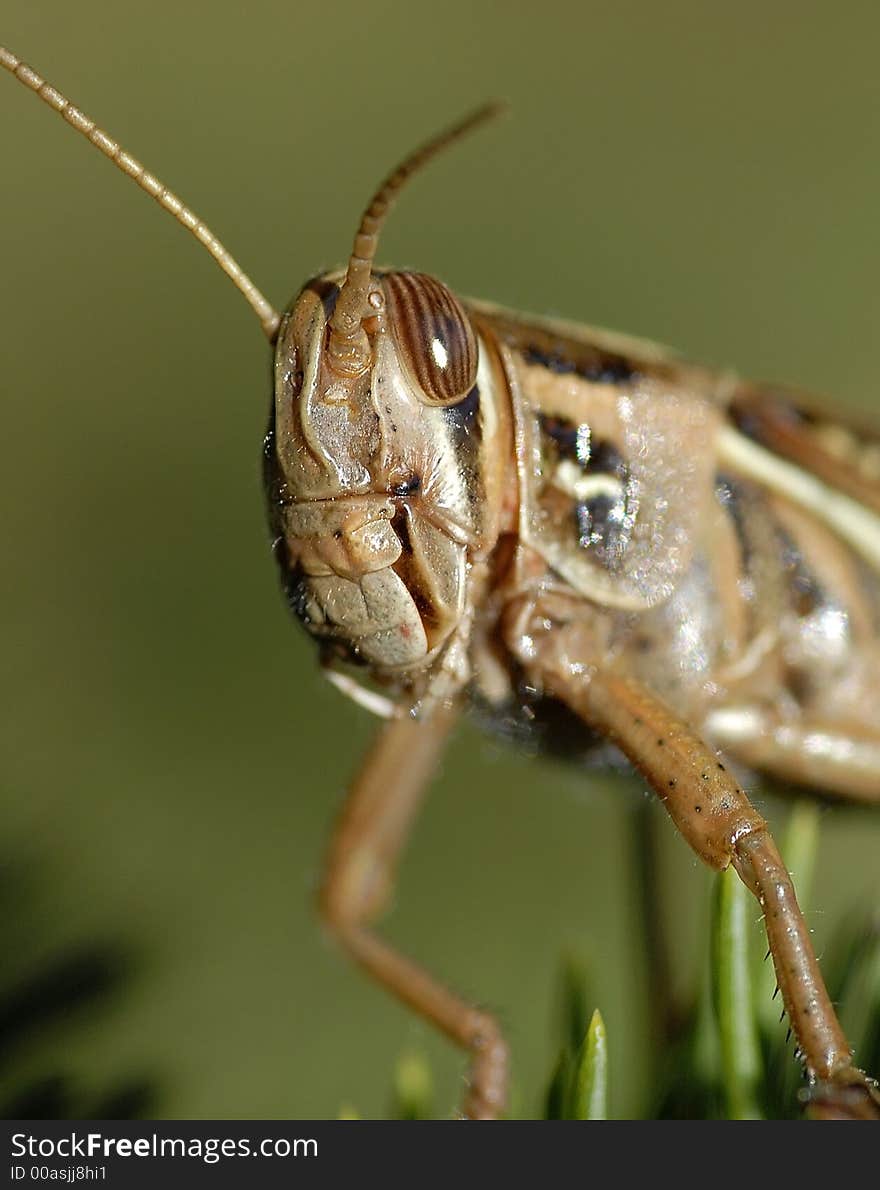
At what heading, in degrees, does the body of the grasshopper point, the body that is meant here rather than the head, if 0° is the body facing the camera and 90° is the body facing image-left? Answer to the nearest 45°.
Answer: approximately 45°

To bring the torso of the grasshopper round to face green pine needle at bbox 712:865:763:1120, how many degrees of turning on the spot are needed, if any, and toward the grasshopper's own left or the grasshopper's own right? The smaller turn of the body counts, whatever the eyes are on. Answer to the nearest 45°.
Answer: approximately 135° to the grasshopper's own left
